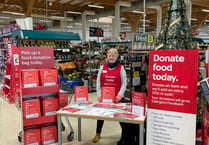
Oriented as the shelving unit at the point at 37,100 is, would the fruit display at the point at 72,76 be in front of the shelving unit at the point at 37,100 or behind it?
behind

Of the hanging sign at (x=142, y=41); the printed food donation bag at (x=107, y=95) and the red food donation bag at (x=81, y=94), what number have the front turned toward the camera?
3

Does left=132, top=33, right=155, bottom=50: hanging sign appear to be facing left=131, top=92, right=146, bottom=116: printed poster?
yes

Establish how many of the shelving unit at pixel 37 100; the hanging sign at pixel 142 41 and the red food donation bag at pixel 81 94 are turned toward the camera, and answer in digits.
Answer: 3

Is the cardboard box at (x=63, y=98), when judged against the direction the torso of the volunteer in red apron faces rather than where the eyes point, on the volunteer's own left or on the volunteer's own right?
on the volunteer's own right

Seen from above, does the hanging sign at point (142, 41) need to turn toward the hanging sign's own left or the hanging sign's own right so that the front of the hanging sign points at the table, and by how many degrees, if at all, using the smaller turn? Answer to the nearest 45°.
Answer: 0° — it already faces it

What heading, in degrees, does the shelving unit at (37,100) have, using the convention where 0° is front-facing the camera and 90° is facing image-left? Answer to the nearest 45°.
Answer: approximately 0°

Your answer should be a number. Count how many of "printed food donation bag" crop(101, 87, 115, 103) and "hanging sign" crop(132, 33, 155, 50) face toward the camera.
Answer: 2

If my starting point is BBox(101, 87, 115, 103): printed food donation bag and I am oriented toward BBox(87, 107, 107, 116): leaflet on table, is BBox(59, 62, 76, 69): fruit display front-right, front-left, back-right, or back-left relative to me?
back-right
